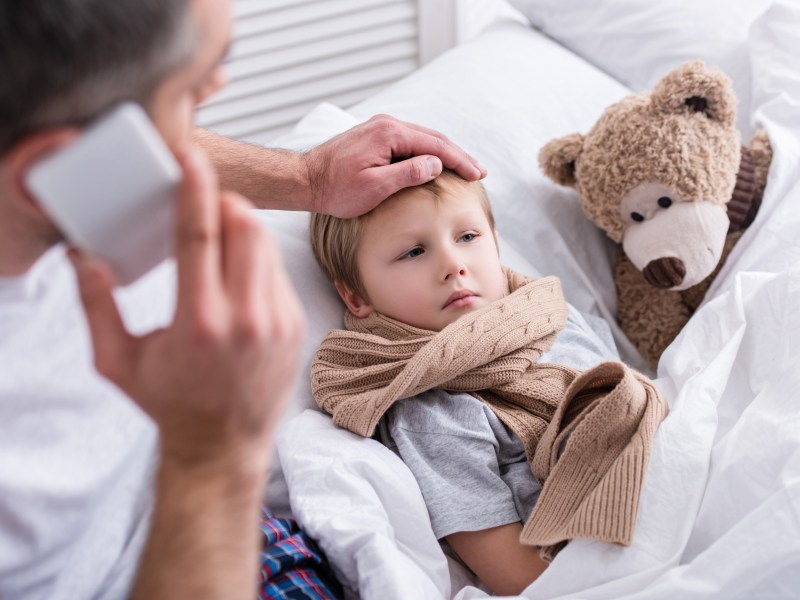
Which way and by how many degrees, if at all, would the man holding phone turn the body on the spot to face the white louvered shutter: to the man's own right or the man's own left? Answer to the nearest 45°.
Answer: approximately 45° to the man's own left

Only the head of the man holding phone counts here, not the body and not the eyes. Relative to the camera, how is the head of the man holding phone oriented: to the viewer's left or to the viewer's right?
to the viewer's right

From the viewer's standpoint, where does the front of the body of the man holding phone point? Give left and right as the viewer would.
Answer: facing away from the viewer and to the right of the viewer

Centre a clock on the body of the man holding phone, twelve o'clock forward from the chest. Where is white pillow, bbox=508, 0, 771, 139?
The white pillow is roughly at 12 o'clock from the man holding phone.
